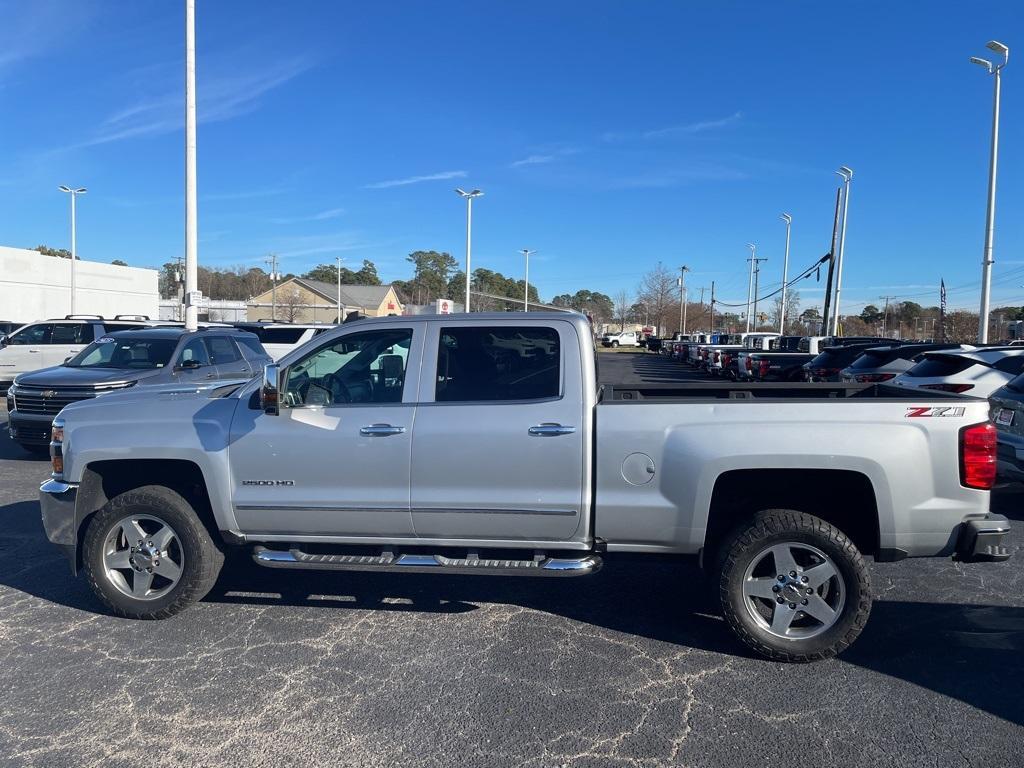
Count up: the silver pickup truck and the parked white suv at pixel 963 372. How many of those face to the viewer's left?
1

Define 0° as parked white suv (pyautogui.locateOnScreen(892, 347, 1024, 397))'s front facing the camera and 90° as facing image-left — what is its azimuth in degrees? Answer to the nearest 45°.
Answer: approximately 225°

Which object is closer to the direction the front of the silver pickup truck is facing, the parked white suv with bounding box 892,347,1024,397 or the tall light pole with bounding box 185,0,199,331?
the tall light pole

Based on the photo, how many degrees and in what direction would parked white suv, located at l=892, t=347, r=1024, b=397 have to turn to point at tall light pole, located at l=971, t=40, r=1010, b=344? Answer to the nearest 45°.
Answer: approximately 45° to its left

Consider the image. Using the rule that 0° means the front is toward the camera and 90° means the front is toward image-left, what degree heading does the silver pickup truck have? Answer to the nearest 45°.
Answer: approximately 90°

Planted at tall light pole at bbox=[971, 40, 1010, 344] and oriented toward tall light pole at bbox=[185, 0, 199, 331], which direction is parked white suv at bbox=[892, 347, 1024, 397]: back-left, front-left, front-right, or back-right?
front-left

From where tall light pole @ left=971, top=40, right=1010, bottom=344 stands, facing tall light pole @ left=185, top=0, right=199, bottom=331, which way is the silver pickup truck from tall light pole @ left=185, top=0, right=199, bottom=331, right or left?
left

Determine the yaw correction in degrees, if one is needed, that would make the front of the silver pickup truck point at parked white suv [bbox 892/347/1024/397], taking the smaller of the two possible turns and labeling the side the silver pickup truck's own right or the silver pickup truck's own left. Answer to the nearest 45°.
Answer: approximately 135° to the silver pickup truck's own right

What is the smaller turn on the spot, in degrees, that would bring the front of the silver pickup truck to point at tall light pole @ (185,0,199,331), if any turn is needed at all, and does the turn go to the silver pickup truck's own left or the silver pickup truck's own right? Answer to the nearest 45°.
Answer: approximately 45° to the silver pickup truck's own right

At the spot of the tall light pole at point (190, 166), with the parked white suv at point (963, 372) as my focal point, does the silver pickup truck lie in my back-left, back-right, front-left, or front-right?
front-right

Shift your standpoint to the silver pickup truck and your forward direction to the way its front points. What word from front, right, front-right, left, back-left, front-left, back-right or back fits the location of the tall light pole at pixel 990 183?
back-right

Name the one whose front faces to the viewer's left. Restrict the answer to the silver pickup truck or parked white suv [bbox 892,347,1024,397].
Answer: the silver pickup truck
